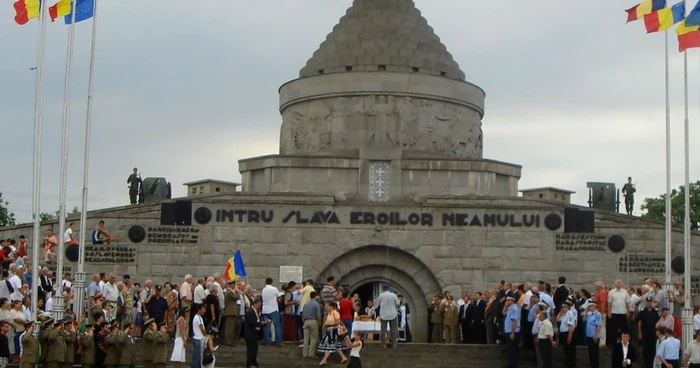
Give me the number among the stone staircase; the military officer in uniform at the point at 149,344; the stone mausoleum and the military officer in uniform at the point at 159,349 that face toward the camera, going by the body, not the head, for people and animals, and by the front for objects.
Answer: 2

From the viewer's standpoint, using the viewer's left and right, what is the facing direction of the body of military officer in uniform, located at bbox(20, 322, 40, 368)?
facing to the right of the viewer

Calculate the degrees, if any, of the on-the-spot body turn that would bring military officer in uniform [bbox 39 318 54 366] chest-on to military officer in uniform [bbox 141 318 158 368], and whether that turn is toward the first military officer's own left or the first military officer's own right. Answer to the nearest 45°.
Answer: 0° — they already face them

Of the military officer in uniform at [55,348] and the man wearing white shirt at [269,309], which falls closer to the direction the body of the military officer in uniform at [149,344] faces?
the man wearing white shirt

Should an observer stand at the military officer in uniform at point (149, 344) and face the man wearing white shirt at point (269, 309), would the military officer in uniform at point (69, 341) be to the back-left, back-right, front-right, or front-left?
back-left

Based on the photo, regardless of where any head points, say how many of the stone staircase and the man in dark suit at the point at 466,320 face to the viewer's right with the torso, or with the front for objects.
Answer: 0

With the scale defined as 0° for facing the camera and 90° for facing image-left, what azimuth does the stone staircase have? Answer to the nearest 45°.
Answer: approximately 0°
